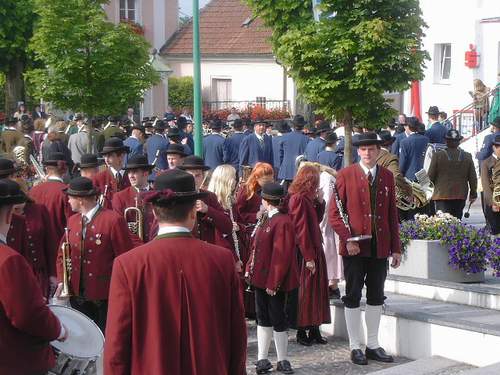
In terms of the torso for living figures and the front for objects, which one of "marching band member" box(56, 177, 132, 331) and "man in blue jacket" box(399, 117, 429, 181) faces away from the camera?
the man in blue jacket

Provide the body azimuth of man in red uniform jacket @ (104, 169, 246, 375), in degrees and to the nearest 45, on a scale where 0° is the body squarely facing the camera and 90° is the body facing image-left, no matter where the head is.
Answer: approximately 180°

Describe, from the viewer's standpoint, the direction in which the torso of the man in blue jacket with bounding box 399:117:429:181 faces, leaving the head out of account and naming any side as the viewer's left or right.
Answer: facing away from the viewer

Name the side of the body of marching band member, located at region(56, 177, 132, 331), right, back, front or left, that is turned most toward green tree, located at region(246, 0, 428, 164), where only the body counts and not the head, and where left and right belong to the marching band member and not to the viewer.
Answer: back

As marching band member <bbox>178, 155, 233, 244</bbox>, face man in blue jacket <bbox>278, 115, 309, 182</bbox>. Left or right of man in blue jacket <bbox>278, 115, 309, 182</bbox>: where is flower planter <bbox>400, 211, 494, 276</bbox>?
right

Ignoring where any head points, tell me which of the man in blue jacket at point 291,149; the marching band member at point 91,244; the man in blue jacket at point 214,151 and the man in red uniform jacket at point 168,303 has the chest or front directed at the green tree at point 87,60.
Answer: the man in red uniform jacket
